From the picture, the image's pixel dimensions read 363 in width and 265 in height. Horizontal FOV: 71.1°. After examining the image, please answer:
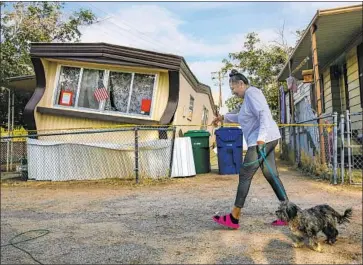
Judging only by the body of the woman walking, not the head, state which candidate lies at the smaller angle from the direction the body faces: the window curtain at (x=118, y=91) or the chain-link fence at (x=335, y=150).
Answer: the window curtain

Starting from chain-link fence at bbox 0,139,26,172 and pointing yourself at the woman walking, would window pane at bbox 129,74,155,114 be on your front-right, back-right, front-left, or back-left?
front-left

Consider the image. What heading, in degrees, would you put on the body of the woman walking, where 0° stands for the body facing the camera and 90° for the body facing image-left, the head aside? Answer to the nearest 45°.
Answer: approximately 90°

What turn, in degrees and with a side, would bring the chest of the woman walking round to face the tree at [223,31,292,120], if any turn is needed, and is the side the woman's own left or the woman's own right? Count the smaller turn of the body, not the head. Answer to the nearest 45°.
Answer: approximately 90° to the woman's own right

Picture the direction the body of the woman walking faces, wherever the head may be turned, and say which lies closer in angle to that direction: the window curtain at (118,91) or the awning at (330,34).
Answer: the window curtain
